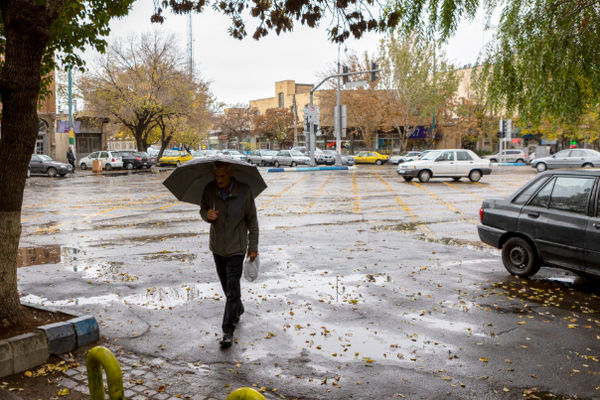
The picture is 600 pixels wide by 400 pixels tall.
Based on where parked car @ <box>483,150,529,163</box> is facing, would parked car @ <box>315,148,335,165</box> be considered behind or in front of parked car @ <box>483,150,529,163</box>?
in front

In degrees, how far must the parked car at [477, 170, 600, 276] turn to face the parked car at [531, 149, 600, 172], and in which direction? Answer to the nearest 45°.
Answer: approximately 90° to its left

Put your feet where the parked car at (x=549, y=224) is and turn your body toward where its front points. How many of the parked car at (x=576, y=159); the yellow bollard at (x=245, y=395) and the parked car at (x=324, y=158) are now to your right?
1

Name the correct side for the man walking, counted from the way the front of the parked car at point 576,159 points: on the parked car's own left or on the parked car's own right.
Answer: on the parked car's own left

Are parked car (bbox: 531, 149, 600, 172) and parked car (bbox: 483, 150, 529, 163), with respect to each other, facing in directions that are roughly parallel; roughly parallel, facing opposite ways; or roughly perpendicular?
roughly parallel

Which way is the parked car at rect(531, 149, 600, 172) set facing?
to the viewer's left

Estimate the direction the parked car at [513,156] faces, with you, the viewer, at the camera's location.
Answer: facing to the left of the viewer

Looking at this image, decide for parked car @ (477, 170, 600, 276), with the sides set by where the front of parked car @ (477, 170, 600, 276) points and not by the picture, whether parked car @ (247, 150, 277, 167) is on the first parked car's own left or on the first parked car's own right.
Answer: on the first parked car's own left

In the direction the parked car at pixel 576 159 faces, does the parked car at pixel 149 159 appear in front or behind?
in front

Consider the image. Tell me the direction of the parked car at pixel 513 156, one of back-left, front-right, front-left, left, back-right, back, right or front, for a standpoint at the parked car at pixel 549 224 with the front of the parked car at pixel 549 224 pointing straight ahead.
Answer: left

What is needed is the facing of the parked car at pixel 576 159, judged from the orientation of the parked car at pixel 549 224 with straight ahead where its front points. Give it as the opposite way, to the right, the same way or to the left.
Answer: the opposite way

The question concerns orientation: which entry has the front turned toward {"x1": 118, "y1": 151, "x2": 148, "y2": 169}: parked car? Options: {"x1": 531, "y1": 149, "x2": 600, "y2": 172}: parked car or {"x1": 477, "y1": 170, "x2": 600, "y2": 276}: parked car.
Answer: {"x1": 531, "y1": 149, "x2": 600, "y2": 172}: parked car

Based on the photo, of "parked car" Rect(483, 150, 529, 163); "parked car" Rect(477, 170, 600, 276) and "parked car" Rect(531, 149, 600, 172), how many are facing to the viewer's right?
1

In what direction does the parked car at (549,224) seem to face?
to the viewer's right

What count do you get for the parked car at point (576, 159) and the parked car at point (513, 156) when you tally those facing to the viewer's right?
0

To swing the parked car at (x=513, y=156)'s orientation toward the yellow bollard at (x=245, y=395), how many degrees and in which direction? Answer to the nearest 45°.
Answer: approximately 90° to its left
